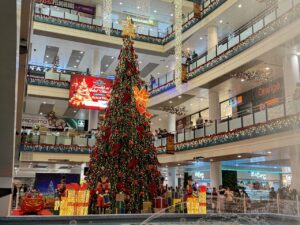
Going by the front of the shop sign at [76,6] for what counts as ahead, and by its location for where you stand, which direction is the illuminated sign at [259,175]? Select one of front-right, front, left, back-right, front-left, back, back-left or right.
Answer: front-left

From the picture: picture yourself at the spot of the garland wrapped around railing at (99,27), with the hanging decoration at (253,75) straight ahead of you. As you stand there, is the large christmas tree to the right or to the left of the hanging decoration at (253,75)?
right

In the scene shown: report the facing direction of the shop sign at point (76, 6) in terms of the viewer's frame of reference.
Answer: facing the viewer and to the right of the viewer

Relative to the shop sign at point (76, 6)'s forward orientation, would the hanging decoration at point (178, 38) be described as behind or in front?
in front

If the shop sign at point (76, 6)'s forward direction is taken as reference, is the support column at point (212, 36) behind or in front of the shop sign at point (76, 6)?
in front
